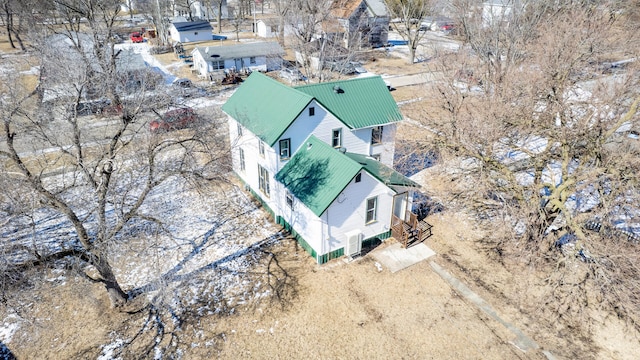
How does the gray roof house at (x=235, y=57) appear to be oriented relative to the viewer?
toward the camera

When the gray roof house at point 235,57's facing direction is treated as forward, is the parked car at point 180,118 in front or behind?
in front

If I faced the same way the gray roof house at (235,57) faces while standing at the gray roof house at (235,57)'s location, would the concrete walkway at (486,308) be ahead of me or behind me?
ahead
